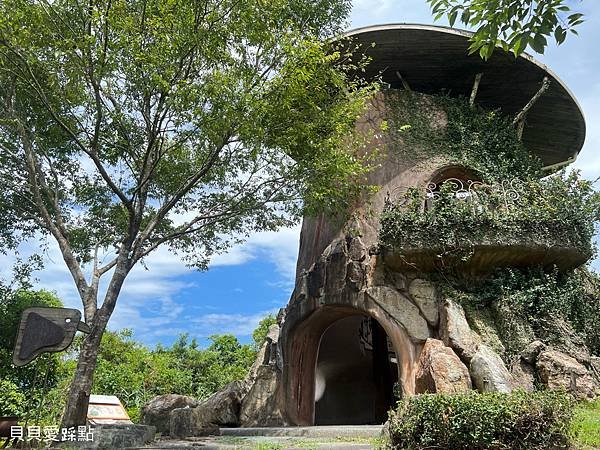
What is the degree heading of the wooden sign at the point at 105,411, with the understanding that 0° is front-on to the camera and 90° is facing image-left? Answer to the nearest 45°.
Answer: approximately 0°

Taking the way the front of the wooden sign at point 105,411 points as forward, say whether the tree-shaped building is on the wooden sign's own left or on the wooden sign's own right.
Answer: on the wooden sign's own left

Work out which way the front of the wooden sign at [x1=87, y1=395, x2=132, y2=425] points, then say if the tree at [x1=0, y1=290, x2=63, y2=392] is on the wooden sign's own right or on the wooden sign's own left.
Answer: on the wooden sign's own right

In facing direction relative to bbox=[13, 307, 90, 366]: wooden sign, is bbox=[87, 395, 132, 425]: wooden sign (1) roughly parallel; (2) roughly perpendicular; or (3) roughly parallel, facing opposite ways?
roughly parallel

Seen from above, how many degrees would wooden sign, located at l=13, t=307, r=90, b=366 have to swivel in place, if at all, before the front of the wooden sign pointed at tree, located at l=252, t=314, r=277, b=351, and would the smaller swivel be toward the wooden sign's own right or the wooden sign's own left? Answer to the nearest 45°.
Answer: approximately 135° to the wooden sign's own left

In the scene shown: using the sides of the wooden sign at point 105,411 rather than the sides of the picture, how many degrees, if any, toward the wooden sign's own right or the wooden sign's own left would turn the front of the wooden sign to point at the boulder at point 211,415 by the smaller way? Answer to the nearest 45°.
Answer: approximately 135° to the wooden sign's own left

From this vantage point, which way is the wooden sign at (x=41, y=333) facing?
toward the camera

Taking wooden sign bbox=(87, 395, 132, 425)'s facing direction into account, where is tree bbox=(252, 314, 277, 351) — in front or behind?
behind

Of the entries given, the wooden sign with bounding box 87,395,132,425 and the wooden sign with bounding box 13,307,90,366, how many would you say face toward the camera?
2
